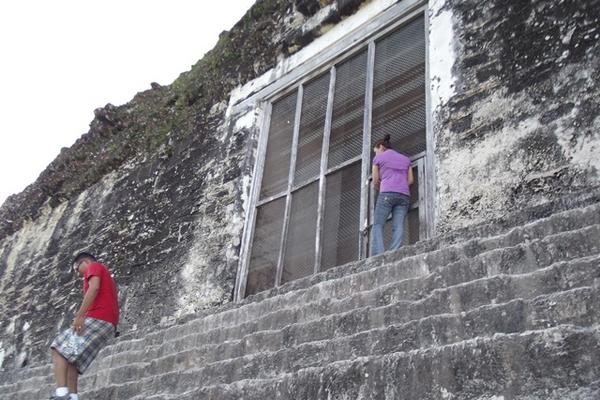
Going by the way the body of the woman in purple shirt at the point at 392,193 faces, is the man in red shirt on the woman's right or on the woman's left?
on the woman's left

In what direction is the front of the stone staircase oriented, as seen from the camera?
facing the viewer and to the left of the viewer

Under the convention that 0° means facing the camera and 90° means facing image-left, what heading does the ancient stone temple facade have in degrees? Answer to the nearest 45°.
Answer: approximately 45°
